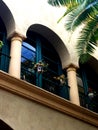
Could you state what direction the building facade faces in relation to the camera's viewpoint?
facing the viewer and to the right of the viewer
